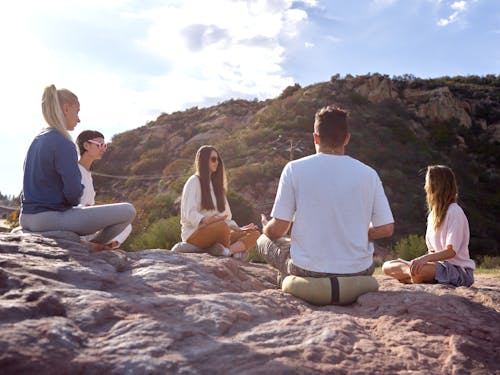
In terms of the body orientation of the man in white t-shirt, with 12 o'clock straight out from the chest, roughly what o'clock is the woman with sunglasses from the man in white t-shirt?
The woman with sunglasses is roughly at 10 o'clock from the man in white t-shirt.

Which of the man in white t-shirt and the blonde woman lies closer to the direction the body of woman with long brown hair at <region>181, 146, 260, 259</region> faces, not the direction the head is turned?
the man in white t-shirt

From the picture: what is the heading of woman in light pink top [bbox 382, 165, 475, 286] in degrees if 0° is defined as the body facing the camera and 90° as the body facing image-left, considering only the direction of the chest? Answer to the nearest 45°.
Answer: approximately 90°

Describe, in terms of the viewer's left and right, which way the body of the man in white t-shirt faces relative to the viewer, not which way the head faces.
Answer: facing away from the viewer

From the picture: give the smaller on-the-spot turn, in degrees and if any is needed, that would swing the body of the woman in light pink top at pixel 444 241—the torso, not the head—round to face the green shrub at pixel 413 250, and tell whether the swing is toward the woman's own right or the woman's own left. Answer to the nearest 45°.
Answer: approximately 90° to the woman's own right

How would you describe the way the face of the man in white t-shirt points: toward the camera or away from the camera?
away from the camera

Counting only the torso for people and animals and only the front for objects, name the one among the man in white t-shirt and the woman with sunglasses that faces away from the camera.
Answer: the man in white t-shirt

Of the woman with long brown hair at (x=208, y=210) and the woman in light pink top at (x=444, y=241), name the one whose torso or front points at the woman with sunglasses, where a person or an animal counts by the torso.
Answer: the woman in light pink top

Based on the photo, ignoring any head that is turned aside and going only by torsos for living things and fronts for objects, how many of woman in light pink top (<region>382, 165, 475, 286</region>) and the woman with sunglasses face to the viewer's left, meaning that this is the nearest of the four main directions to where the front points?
1

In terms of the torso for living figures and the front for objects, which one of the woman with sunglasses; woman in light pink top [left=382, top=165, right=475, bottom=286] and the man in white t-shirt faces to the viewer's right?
the woman with sunglasses

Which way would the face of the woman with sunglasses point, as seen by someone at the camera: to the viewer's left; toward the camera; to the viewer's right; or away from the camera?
to the viewer's right

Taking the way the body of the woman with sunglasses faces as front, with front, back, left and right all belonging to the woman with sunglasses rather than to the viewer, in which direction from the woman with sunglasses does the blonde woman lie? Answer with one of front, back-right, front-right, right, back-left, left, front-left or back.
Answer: right
